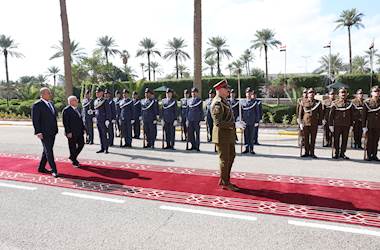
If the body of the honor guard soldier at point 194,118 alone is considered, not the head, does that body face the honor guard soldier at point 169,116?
no

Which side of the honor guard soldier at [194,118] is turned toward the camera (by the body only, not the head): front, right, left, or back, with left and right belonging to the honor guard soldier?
front

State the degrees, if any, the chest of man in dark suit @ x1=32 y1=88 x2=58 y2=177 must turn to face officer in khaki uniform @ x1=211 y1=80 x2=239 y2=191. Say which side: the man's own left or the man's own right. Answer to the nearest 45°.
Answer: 0° — they already face them

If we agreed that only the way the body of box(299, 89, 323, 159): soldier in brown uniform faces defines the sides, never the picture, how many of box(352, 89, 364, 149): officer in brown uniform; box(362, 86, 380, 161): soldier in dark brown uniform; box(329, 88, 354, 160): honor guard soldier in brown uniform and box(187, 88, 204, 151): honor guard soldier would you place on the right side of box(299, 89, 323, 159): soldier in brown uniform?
1

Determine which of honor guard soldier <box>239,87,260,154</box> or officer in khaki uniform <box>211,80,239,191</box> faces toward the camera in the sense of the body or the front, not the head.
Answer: the honor guard soldier

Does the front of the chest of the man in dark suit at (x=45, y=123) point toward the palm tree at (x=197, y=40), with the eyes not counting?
no

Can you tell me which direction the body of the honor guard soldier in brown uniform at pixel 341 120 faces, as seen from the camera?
toward the camera

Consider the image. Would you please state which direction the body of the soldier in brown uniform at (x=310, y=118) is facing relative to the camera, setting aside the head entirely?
toward the camera

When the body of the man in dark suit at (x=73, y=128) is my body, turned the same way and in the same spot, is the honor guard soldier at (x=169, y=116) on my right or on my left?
on my left

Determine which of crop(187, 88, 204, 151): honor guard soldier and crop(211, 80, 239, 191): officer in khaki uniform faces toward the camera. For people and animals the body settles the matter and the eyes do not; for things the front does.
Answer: the honor guard soldier

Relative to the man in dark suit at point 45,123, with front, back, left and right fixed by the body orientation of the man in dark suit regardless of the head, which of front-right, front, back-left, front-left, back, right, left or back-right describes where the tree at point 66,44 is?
back-left

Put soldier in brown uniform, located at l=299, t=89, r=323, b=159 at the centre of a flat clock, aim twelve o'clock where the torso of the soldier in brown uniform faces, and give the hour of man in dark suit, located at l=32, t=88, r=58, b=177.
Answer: The man in dark suit is roughly at 2 o'clock from the soldier in brown uniform.

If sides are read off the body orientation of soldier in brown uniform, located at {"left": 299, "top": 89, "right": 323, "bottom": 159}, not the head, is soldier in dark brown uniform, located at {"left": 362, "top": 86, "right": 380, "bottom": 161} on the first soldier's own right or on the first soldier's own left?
on the first soldier's own left

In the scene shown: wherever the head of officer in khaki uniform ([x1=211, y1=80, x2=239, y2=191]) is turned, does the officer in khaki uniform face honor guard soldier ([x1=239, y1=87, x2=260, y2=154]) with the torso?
no

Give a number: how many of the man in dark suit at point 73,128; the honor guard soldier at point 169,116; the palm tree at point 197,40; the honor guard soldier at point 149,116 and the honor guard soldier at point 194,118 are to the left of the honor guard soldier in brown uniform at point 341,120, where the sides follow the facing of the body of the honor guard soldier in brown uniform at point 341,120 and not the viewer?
0
